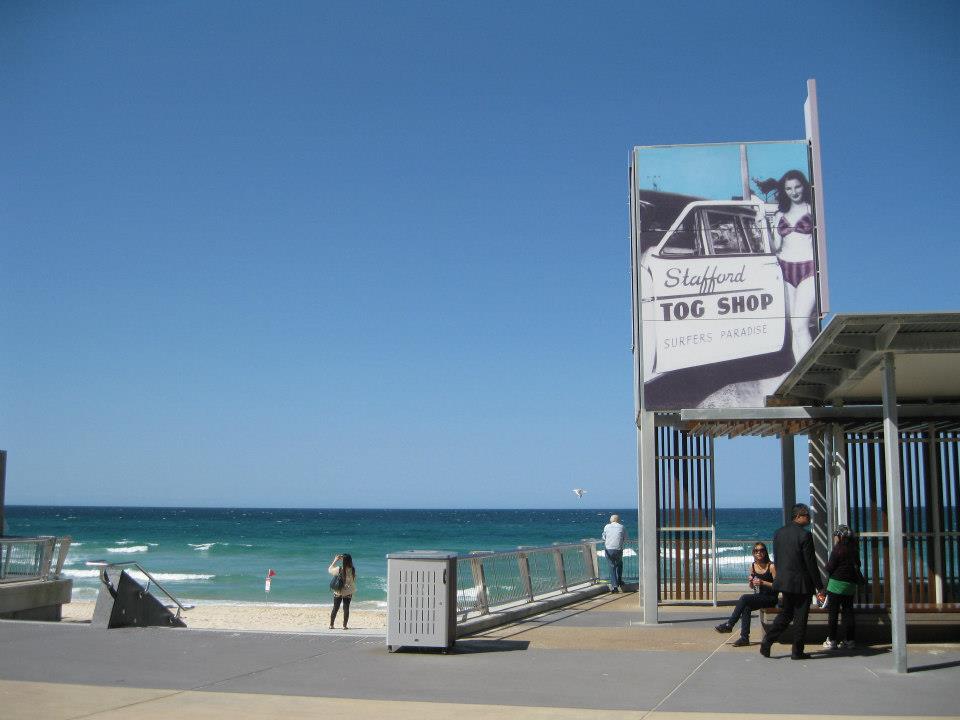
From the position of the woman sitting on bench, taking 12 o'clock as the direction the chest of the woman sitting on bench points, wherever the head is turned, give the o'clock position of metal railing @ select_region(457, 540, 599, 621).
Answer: The metal railing is roughly at 3 o'clock from the woman sitting on bench.

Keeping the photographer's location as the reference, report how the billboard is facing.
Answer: facing the viewer

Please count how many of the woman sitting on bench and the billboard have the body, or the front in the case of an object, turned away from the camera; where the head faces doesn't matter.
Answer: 0

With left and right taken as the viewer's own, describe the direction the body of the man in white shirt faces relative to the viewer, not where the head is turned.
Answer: facing away from the viewer

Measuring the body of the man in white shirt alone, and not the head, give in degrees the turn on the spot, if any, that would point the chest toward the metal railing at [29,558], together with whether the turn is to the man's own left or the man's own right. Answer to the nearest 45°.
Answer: approximately 90° to the man's own left

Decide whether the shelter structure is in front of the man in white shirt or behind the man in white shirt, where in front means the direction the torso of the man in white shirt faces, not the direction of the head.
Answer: behind

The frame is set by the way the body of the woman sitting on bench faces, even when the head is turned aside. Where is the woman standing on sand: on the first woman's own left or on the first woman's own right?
on the first woman's own right

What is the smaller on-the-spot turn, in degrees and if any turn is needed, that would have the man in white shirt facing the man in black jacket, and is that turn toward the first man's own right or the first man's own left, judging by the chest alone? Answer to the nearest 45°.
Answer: approximately 180°

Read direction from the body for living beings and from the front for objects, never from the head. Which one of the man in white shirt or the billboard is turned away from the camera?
the man in white shirt

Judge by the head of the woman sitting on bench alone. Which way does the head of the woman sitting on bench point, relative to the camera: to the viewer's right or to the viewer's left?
to the viewer's left
